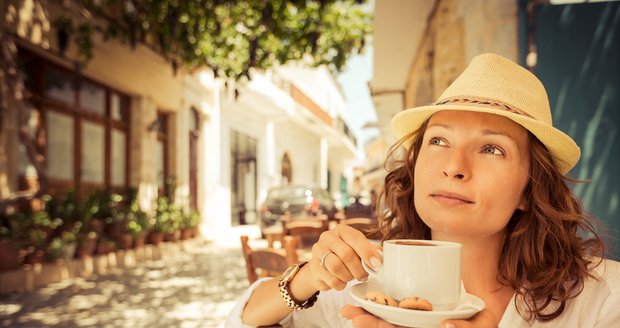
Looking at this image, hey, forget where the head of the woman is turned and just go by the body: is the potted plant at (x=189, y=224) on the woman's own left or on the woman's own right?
on the woman's own right

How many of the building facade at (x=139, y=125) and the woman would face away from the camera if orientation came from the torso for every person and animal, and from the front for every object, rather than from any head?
0

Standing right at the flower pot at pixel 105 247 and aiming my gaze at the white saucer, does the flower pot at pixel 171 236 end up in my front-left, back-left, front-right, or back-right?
back-left

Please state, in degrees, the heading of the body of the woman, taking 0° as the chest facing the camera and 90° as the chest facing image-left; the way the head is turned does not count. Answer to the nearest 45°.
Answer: approximately 45°

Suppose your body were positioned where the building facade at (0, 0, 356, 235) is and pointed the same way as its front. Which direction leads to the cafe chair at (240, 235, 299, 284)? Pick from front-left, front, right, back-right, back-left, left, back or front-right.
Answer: front-right

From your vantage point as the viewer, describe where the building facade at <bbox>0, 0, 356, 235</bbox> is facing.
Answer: facing the viewer and to the right of the viewer

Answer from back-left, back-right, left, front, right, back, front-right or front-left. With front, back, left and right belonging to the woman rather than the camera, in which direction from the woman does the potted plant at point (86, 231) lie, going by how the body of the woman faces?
right
